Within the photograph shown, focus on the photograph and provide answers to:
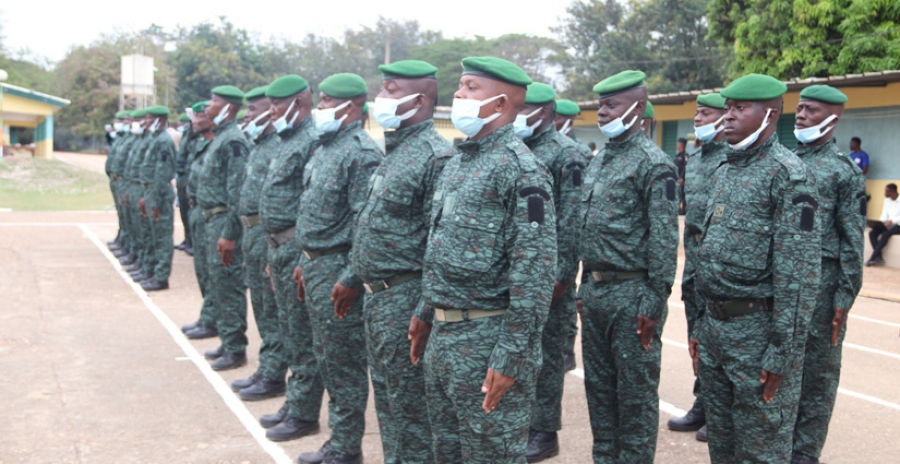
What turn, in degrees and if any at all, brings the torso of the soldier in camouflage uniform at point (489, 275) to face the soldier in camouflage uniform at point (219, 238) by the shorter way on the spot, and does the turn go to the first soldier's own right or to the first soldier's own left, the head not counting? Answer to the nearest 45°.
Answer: approximately 90° to the first soldier's own right

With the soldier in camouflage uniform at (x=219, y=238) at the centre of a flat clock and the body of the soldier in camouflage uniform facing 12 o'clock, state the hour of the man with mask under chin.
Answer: The man with mask under chin is roughly at 8 o'clock from the soldier in camouflage uniform.

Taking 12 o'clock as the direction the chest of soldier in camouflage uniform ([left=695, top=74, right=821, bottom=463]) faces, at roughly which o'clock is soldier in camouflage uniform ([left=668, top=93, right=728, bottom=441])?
soldier in camouflage uniform ([left=668, top=93, right=728, bottom=441]) is roughly at 4 o'clock from soldier in camouflage uniform ([left=695, top=74, right=821, bottom=463]).

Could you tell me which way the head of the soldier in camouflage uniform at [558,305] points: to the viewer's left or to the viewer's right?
to the viewer's left
